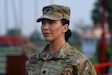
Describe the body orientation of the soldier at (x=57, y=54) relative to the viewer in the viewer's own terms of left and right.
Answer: facing the viewer and to the left of the viewer
